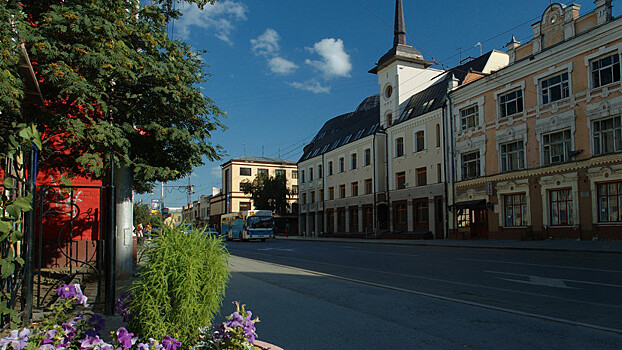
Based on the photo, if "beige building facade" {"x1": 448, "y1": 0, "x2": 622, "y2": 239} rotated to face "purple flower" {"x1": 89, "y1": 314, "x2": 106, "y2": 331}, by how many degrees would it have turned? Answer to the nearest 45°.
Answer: approximately 45° to its left

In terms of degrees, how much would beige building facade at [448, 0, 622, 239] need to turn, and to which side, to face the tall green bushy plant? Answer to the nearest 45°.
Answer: approximately 45° to its left

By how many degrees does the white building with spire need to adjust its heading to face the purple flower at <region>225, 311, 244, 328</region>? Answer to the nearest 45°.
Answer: approximately 45° to its left

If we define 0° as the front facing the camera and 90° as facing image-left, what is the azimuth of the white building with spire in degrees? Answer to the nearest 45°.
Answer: approximately 45°

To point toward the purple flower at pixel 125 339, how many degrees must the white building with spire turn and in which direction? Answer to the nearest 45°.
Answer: approximately 45° to its left

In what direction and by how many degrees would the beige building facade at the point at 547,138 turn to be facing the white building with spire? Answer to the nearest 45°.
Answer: approximately 90° to its right

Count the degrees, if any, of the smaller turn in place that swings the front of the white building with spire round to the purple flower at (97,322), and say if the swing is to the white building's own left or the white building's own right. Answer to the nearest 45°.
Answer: approximately 45° to the white building's own left

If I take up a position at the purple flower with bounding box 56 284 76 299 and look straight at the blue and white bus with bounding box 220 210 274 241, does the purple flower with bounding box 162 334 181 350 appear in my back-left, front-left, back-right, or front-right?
back-right

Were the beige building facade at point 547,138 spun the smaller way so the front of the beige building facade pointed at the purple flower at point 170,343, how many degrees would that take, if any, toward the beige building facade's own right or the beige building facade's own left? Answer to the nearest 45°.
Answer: approximately 45° to the beige building facade's own left

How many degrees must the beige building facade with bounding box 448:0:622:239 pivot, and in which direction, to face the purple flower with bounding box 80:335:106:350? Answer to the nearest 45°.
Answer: approximately 45° to its left

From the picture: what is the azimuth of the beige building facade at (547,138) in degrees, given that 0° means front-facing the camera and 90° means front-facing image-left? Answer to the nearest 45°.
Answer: approximately 45°
